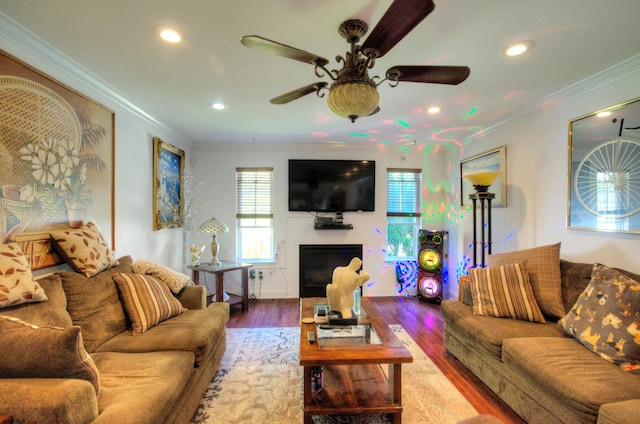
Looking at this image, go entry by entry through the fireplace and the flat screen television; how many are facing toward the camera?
2

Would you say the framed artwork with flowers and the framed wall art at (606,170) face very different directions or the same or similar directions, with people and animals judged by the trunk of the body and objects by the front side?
very different directions

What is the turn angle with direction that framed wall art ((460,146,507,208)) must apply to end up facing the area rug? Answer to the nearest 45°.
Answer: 0° — it already faces it

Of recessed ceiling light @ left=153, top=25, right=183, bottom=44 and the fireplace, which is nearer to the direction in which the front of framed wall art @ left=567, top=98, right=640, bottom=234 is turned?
the recessed ceiling light

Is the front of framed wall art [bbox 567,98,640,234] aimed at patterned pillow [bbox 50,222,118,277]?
yes

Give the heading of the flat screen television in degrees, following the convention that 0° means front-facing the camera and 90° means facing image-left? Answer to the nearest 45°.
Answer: approximately 0°

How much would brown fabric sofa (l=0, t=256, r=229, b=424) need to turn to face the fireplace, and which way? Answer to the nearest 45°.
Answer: approximately 90° to its left

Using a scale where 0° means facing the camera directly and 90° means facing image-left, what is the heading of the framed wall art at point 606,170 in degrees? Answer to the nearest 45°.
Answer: approximately 45°

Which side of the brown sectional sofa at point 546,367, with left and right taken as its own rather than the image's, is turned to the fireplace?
right

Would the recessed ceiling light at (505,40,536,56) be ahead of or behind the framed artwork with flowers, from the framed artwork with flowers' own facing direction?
ahead

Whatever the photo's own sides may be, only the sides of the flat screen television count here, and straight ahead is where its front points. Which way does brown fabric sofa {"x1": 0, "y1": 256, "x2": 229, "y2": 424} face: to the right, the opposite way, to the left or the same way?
to the left

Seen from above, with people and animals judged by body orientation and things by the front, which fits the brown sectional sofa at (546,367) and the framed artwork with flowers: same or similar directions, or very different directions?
very different directions

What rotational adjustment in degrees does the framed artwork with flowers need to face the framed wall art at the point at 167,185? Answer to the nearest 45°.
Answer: approximately 90° to its left

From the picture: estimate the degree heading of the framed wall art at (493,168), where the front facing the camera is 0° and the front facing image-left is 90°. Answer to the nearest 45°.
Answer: approximately 45°

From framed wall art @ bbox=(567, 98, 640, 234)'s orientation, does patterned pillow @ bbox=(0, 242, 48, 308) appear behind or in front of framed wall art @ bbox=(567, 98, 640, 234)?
in front
